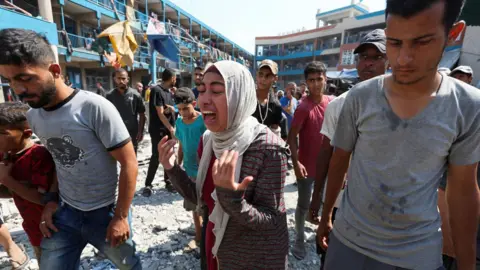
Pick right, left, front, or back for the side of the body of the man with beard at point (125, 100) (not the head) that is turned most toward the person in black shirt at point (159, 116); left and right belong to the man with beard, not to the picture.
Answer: left

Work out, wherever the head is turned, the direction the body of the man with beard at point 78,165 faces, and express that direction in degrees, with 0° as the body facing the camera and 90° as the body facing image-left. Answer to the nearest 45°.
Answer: approximately 45°

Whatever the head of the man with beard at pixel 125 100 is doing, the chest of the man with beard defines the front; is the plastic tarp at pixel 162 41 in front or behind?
behind

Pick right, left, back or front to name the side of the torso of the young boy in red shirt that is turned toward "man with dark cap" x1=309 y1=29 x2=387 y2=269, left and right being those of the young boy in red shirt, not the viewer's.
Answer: back

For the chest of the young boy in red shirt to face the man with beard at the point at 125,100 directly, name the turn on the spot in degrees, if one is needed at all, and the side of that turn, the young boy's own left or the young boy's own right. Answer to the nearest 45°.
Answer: approximately 180°

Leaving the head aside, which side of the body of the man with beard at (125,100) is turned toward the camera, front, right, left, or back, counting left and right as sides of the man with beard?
front

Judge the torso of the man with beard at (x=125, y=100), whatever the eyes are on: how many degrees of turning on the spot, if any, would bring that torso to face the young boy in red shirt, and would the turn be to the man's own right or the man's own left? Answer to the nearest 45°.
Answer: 0° — they already face them

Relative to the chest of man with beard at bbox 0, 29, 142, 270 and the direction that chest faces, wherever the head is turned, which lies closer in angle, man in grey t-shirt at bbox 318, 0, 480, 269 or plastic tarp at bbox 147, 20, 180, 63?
the man in grey t-shirt

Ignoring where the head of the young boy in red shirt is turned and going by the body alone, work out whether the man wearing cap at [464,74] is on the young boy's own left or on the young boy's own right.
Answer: on the young boy's own left

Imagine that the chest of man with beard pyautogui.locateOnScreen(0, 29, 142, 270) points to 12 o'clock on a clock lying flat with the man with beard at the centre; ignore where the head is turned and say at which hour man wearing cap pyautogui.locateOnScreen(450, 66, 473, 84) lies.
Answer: The man wearing cap is roughly at 8 o'clock from the man with beard.

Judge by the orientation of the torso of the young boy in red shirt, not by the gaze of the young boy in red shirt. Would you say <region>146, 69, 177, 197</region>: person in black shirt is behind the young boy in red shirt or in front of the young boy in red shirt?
behind
